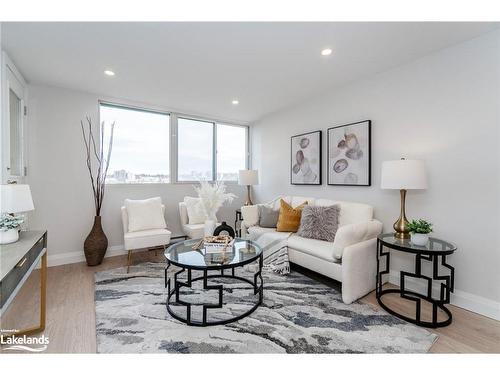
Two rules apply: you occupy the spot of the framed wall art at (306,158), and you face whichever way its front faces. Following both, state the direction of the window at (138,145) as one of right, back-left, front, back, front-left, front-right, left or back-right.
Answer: front-right

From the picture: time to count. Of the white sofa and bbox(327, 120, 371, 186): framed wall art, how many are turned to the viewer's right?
0

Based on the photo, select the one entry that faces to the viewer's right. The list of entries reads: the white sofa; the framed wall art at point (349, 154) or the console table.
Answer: the console table

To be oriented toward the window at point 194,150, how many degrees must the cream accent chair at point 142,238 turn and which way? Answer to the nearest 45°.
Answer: approximately 90° to its left

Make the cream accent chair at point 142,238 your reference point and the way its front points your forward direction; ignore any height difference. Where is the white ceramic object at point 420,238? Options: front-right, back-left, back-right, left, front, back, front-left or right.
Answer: front

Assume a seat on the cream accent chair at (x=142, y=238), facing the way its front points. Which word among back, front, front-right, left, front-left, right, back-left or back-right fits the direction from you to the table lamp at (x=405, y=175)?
front

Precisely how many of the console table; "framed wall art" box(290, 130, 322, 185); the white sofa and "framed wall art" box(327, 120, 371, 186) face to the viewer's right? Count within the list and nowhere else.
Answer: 1

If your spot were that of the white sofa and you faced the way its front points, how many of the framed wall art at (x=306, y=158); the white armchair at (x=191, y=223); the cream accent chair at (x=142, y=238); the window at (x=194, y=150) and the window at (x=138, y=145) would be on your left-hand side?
0

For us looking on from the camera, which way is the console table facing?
facing to the right of the viewer

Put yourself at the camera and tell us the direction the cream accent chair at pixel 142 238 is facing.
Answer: facing the viewer and to the right of the viewer

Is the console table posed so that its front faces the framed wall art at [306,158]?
yes

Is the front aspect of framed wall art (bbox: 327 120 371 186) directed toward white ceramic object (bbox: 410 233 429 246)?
no

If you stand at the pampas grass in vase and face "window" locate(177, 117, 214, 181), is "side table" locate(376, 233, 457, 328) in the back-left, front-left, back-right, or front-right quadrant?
back-right

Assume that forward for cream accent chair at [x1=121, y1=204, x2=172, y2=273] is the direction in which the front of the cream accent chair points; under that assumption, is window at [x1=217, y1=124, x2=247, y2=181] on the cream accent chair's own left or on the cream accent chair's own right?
on the cream accent chair's own left

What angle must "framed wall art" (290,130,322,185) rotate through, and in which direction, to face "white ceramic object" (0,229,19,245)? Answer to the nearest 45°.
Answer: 0° — it already faces it

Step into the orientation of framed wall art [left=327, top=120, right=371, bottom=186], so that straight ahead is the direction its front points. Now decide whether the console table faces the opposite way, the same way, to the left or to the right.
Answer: the opposite way

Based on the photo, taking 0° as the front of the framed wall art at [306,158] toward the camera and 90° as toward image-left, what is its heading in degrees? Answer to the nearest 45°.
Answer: approximately 45°

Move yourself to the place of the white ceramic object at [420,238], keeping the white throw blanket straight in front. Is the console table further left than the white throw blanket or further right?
left
